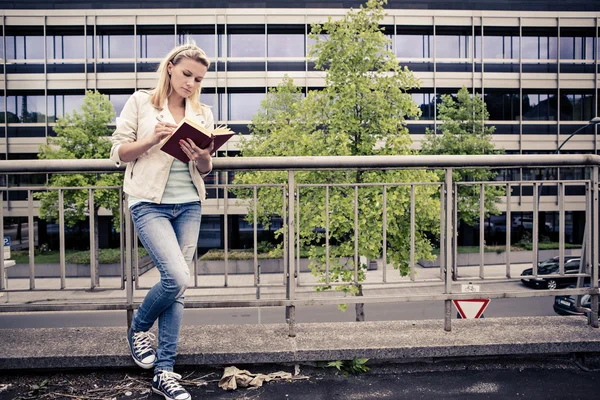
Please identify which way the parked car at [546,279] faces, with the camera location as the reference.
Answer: facing the viewer and to the left of the viewer

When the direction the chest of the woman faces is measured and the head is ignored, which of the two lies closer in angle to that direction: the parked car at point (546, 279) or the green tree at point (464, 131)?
the parked car

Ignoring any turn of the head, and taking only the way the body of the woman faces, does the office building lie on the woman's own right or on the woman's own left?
on the woman's own left

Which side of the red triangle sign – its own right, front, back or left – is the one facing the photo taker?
front

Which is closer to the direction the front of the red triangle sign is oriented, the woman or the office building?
the woman

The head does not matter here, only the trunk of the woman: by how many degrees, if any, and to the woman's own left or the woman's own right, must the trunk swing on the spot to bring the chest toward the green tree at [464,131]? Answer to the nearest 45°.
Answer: approximately 90° to the woman's own left

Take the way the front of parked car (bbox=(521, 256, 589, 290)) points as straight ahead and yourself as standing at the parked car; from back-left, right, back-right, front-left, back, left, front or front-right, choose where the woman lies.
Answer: front

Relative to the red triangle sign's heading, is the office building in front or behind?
behind

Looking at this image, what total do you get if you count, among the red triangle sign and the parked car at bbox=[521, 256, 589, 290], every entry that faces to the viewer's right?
0

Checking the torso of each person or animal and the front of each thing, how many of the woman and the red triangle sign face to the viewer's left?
0

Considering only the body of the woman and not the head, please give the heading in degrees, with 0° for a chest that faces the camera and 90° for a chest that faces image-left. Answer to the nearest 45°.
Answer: approximately 315°
